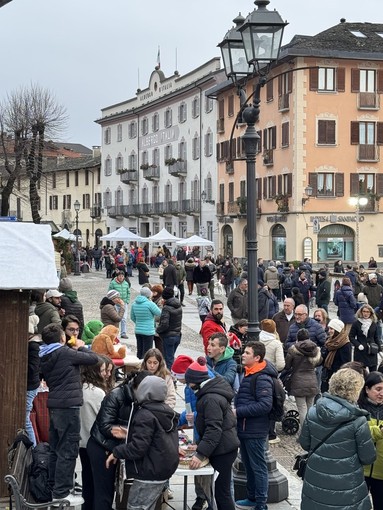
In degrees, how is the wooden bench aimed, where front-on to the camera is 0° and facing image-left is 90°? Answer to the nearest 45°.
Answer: approximately 270°

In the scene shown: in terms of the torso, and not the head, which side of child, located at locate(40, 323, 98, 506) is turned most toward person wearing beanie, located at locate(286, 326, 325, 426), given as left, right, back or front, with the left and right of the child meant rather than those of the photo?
front

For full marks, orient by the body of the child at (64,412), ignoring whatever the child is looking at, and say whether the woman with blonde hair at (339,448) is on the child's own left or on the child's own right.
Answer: on the child's own right

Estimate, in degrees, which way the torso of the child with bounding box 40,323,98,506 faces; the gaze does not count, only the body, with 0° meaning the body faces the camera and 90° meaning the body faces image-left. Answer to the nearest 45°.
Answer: approximately 225°

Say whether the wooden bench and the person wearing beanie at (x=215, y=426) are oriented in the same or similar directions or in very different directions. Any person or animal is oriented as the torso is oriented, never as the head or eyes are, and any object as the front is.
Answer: very different directions

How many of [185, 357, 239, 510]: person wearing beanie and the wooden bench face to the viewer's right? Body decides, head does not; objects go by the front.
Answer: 1
